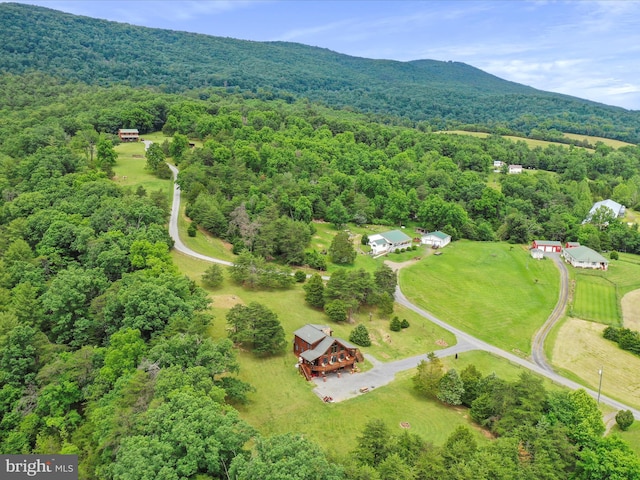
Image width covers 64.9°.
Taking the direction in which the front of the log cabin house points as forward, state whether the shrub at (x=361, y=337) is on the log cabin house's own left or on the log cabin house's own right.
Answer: on the log cabin house's own left

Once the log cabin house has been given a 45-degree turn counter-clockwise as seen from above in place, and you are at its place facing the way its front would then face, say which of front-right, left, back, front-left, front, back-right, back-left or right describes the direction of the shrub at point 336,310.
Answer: left

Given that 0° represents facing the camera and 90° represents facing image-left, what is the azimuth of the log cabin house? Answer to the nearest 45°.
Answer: approximately 315°

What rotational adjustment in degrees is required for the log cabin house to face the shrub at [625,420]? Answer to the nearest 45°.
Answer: approximately 45° to its left

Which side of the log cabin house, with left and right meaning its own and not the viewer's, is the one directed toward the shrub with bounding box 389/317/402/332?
left
